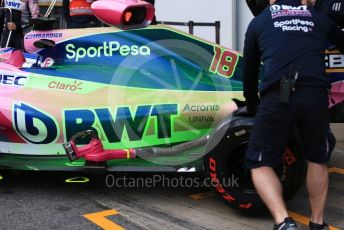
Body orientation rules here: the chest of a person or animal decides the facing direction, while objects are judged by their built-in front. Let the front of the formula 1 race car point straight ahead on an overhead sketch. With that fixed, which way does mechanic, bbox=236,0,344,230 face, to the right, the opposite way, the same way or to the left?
to the right

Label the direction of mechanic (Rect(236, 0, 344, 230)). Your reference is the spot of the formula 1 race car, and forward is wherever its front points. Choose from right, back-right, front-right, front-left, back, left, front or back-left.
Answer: back-left

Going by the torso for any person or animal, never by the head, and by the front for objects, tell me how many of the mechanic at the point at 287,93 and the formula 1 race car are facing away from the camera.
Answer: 1

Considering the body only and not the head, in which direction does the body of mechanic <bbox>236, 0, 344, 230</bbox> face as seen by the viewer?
away from the camera

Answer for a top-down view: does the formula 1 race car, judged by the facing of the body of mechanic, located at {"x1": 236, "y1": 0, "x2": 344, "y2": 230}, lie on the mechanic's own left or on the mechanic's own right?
on the mechanic's own left

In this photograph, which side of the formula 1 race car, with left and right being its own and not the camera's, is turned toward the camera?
left

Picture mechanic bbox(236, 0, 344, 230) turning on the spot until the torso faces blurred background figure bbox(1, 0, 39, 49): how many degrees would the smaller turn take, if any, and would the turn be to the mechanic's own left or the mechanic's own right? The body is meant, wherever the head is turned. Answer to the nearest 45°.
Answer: approximately 45° to the mechanic's own left
